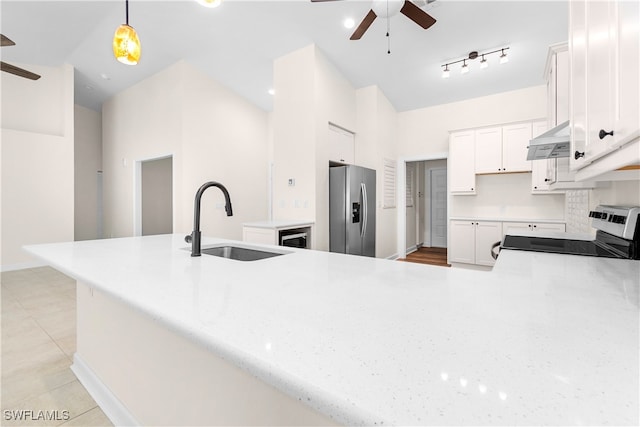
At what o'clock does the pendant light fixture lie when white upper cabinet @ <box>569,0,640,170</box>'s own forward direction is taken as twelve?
The pendant light fixture is roughly at 1 o'clock from the white upper cabinet.

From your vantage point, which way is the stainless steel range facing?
to the viewer's left

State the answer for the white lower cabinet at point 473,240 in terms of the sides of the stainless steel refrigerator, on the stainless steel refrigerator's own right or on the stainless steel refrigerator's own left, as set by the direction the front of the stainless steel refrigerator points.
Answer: on the stainless steel refrigerator's own left

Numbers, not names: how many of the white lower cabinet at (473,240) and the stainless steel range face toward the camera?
1

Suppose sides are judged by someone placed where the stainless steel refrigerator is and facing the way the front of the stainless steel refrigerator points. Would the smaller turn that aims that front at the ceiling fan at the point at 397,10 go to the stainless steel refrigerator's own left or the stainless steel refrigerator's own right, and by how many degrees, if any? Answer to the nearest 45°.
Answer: approximately 45° to the stainless steel refrigerator's own right

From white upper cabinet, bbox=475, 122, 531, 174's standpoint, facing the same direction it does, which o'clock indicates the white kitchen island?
The white kitchen island is roughly at 12 o'clock from the white upper cabinet.

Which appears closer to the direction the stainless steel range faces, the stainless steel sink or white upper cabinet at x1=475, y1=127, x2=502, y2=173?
the stainless steel sink

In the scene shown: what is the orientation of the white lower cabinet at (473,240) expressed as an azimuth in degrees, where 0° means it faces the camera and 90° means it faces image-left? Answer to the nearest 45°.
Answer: approximately 0°
